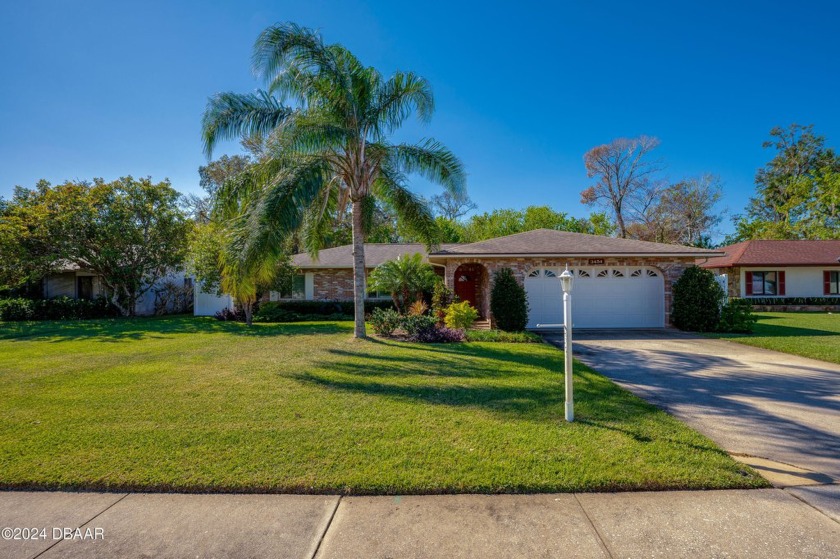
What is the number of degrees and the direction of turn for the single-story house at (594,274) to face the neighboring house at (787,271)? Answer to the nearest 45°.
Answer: approximately 135° to its left

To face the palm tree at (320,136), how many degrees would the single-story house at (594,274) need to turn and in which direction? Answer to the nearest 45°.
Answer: approximately 45° to its right

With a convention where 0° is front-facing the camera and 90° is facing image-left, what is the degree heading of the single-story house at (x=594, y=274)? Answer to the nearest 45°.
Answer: approximately 0°

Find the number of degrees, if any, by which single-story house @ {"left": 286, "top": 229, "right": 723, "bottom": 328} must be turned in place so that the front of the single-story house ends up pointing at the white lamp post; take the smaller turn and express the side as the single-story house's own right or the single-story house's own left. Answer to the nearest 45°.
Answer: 0° — it already faces it

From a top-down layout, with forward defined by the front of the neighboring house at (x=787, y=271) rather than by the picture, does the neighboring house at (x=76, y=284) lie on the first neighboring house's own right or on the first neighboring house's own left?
on the first neighboring house's own right

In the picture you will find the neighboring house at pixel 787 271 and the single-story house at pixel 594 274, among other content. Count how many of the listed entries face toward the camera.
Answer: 2

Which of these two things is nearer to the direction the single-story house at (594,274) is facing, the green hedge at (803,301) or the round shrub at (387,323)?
the round shrub

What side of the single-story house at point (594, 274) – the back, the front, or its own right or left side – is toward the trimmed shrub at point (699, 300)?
left

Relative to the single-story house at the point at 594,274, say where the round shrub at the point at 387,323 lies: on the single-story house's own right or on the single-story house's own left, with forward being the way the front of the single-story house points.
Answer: on the single-story house's own right

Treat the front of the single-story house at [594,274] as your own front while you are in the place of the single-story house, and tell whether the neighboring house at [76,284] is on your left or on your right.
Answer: on your right

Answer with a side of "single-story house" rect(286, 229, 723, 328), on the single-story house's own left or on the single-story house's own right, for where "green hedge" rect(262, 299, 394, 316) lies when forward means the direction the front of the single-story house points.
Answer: on the single-story house's own right
